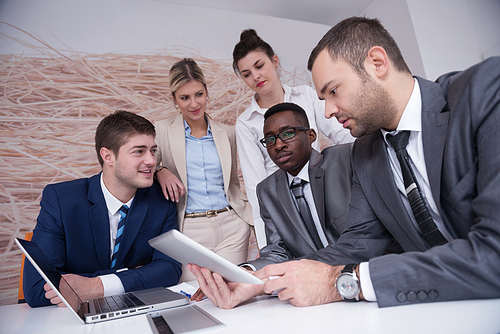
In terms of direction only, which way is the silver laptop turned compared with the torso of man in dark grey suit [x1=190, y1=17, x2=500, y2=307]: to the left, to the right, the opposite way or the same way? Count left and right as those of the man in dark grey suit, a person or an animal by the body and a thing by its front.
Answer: the opposite way

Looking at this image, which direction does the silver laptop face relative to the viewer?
to the viewer's right

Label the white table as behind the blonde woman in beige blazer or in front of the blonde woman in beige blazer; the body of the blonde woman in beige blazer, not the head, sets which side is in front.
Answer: in front

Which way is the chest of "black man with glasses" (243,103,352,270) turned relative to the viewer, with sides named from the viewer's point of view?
facing the viewer and to the left of the viewer

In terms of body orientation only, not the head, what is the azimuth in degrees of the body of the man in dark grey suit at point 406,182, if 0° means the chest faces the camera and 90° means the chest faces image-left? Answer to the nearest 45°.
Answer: approximately 45°

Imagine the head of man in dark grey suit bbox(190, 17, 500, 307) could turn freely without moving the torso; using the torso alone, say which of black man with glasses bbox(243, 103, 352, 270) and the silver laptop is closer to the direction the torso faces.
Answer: the silver laptop

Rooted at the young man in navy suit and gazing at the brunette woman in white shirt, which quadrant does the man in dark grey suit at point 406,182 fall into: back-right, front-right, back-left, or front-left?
front-right

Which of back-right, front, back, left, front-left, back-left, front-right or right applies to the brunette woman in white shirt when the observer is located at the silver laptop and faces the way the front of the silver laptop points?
front-left

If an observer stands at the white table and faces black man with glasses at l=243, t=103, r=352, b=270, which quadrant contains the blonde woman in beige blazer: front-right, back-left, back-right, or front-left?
front-left

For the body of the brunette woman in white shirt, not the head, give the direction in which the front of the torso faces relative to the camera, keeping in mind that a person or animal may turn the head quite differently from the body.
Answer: toward the camera

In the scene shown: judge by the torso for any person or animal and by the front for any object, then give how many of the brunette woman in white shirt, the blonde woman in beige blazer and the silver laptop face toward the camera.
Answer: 2

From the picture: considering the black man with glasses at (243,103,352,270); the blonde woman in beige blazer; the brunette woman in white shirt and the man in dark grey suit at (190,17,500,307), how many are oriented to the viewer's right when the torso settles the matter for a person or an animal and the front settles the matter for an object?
0

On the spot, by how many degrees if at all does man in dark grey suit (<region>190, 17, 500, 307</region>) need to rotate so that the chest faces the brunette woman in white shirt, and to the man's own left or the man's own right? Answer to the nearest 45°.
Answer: approximately 90° to the man's own right

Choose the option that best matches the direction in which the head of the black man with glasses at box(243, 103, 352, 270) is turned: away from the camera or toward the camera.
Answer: toward the camera

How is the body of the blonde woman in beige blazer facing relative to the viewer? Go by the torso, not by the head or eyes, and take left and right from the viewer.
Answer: facing the viewer

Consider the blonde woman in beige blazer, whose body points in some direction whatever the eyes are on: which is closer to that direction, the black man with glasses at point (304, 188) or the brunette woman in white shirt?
the black man with glasses
